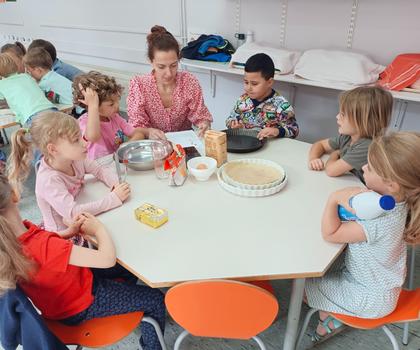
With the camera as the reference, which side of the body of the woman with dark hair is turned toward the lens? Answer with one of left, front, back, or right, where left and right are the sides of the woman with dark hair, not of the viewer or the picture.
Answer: front

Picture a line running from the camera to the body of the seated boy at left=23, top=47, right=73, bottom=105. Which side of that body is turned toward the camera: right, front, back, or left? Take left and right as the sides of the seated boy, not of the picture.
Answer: left

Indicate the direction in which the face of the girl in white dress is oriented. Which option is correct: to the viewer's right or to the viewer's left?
to the viewer's left

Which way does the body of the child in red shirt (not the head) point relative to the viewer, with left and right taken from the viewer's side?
facing away from the viewer and to the right of the viewer

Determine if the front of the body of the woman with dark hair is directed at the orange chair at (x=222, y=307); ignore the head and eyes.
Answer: yes

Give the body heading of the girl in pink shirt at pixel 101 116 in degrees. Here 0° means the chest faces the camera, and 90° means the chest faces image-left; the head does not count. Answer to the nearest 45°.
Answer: approximately 315°

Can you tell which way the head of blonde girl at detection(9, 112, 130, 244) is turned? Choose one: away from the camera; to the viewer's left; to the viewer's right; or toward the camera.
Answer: to the viewer's right

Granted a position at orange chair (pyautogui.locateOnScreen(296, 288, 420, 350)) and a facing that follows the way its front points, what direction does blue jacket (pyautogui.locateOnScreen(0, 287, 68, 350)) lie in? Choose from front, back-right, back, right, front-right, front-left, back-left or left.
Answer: front-left

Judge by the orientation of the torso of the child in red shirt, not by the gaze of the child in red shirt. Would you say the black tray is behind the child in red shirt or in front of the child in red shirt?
in front

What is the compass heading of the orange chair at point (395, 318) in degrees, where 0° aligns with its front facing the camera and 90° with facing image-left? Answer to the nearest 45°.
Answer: approximately 90°

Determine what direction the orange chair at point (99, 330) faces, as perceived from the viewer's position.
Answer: facing away from the viewer and to the right of the viewer
